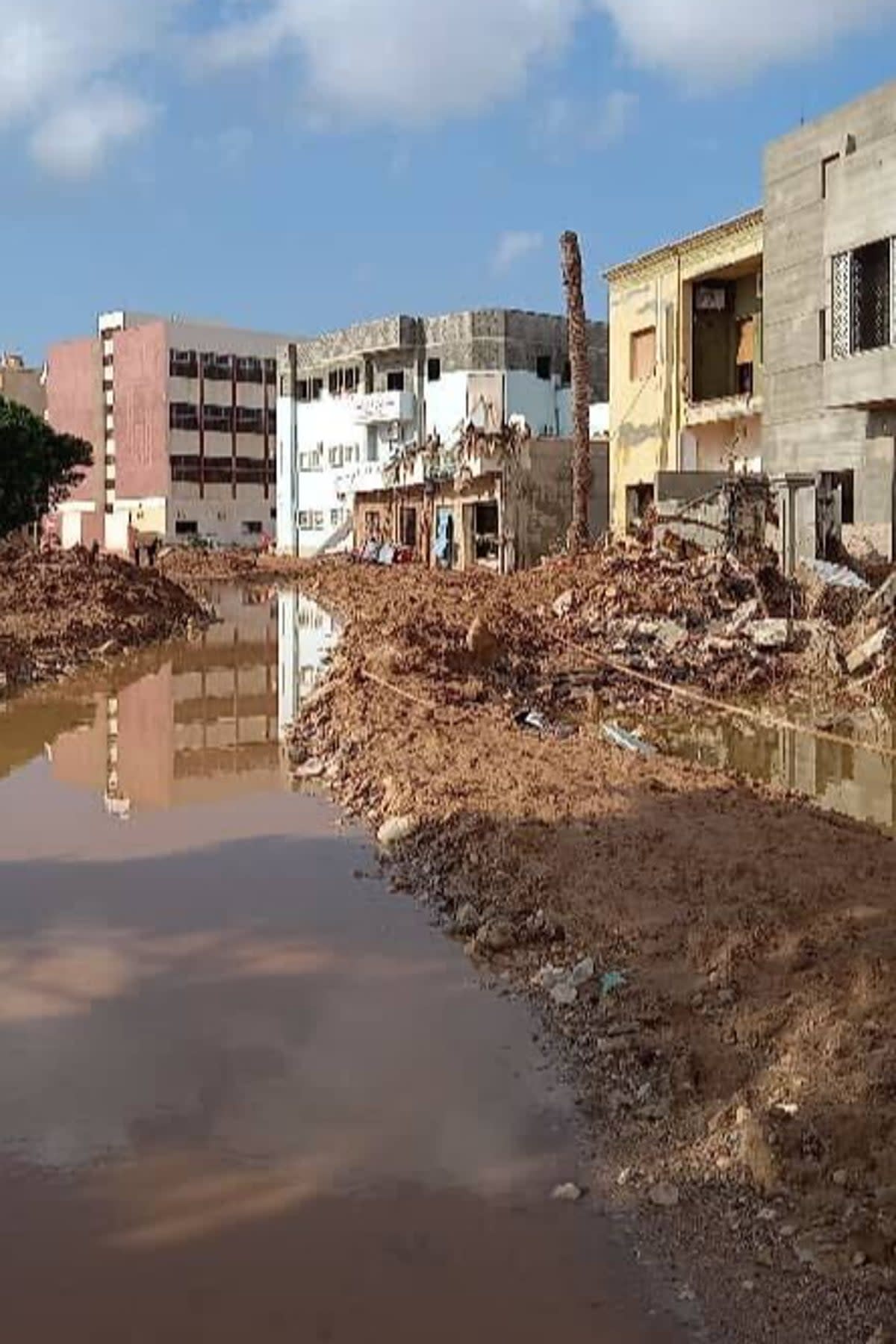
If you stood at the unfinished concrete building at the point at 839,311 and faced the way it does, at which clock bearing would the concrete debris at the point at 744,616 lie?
The concrete debris is roughly at 11 o'clock from the unfinished concrete building.

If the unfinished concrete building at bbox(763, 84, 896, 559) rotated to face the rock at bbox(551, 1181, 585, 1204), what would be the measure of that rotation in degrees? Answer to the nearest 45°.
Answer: approximately 45° to its left

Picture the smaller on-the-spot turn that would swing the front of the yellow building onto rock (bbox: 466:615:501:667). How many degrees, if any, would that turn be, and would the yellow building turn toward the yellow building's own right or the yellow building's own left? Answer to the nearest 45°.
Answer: approximately 45° to the yellow building's own left

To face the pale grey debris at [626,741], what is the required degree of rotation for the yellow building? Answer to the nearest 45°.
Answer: approximately 45° to its left

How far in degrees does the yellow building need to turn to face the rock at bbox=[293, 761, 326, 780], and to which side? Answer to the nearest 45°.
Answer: approximately 45° to its left

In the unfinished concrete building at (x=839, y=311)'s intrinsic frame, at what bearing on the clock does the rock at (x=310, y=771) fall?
The rock is roughly at 11 o'clock from the unfinished concrete building.

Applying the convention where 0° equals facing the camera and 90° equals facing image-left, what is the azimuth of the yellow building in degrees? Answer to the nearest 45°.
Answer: approximately 45°

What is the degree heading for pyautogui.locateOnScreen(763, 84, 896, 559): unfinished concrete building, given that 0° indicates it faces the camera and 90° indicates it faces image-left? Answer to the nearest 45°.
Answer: approximately 45°
